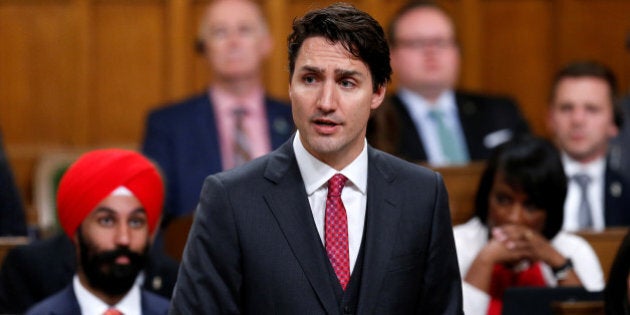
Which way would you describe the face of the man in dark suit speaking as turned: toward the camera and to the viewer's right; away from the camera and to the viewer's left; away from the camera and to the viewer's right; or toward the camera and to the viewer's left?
toward the camera and to the viewer's left

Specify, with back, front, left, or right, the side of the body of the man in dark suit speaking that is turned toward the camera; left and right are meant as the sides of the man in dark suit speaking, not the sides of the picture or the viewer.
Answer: front

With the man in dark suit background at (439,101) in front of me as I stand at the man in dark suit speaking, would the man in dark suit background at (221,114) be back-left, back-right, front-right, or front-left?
front-left

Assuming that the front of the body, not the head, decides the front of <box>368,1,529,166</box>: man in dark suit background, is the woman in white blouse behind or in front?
in front

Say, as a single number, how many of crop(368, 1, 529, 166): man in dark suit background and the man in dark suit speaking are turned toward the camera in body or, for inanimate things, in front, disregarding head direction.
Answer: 2

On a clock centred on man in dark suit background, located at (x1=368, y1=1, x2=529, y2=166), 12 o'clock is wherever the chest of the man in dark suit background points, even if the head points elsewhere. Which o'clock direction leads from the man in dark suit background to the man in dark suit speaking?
The man in dark suit speaking is roughly at 12 o'clock from the man in dark suit background.

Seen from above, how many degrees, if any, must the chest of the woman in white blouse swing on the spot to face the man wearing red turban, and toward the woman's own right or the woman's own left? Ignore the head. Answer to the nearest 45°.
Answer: approximately 45° to the woman's own right

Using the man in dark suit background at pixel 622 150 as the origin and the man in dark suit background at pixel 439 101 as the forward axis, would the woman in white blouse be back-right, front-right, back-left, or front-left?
front-left

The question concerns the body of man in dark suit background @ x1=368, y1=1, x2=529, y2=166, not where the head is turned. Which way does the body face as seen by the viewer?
toward the camera

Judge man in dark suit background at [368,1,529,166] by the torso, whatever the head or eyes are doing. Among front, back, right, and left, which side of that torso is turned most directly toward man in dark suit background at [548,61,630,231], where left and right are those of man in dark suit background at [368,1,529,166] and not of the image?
left
